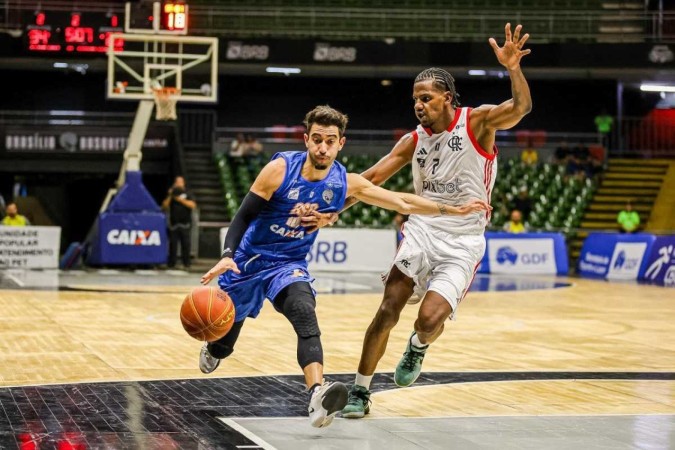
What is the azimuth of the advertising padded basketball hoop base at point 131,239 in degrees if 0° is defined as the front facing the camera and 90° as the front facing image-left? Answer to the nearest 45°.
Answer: approximately 0°

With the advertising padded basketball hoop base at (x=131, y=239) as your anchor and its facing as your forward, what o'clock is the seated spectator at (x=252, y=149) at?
The seated spectator is roughly at 7 o'clock from the advertising padded basketball hoop base.

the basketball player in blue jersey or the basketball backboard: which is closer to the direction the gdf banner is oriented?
the basketball player in blue jersey

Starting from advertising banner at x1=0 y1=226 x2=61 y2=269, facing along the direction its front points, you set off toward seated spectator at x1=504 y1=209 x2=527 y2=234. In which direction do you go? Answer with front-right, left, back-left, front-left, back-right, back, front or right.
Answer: left

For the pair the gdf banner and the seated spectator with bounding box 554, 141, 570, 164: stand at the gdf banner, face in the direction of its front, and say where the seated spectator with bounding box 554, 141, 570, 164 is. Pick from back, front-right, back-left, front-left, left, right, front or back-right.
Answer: back

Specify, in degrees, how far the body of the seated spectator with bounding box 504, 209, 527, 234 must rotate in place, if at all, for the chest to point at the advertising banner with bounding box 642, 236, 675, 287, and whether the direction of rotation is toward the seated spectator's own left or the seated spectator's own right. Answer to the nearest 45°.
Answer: approximately 45° to the seated spectator's own left

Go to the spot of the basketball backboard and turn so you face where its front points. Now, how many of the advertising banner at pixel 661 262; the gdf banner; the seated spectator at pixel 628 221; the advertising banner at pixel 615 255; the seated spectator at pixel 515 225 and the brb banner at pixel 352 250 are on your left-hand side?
6

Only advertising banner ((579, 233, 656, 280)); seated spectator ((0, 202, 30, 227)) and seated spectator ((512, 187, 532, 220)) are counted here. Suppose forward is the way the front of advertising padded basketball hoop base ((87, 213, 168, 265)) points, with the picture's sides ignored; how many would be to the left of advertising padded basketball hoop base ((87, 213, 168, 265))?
2

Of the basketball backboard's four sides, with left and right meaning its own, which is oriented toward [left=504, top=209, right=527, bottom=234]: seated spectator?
left

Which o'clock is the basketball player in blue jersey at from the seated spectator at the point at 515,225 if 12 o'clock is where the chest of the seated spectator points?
The basketball player in blue jersey is roughly at 12 o'clock from the seated spectator.

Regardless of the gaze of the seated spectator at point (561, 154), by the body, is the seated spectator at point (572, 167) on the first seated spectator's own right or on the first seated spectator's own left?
on the first seated spectator's own left

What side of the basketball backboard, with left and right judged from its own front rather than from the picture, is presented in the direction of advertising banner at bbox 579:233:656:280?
left
